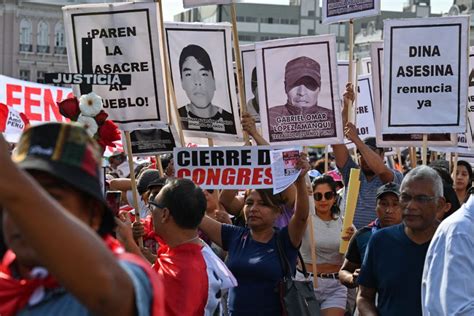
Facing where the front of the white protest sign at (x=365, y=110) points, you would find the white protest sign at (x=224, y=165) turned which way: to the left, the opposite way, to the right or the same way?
the same way

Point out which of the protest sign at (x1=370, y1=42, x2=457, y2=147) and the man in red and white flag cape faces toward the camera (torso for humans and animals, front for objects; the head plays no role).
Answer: the protest sign

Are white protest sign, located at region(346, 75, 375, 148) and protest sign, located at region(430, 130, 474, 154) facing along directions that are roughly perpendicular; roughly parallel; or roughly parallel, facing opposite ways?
roughly parallel

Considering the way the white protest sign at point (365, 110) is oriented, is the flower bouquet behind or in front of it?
in front

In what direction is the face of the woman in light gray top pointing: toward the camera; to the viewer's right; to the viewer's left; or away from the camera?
toward the camera

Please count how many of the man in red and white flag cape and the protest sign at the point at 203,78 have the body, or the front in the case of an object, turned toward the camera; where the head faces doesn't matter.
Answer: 1

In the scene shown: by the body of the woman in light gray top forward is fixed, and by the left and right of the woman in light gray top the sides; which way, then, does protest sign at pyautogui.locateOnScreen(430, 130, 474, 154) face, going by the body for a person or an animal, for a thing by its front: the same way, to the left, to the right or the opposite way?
the same way

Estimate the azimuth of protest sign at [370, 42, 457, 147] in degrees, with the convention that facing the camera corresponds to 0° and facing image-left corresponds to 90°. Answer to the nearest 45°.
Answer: approximately 0°

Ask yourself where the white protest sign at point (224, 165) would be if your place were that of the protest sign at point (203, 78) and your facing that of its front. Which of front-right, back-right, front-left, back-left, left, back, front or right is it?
front

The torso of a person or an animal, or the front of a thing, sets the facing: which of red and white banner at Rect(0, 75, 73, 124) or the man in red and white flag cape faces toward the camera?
the red and white banner

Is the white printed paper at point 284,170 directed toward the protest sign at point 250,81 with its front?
no

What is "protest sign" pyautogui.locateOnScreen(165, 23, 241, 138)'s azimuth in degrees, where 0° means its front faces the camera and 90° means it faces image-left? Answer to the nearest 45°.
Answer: approximately 0°
